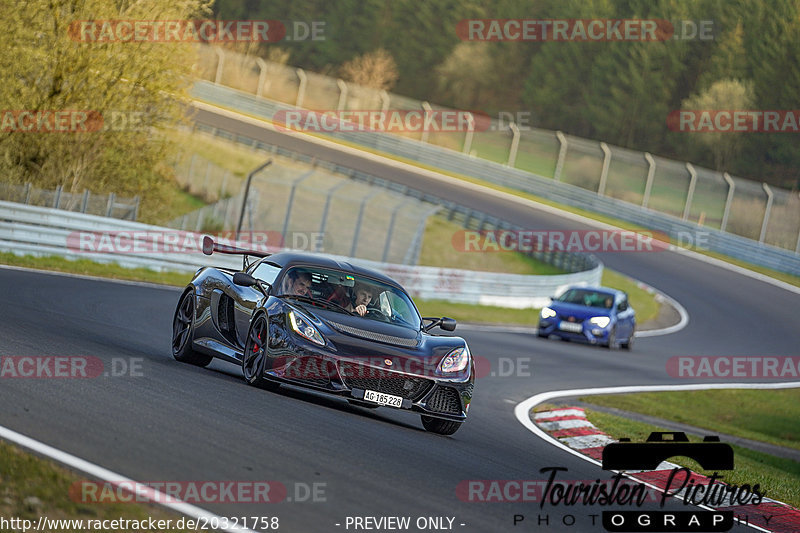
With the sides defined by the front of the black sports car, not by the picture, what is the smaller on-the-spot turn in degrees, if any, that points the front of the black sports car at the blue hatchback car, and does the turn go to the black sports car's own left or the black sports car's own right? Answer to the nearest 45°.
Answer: approximately 135° to the black sports car's own left

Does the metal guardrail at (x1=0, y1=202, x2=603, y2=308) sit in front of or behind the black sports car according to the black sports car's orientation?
behind

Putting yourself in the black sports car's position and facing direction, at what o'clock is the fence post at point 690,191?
The fence post is roughly at 8 o'clock from the black sports car.

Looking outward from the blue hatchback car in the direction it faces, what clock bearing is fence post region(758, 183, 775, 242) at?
The fence post is roughly at 5 o'clock from the blue hatchback car.

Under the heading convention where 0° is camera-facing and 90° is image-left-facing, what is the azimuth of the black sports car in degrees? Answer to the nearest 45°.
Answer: approximately 315°

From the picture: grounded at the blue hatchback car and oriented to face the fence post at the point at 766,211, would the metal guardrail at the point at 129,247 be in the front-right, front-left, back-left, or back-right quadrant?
back-left

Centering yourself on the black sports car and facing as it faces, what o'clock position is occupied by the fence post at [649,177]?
The fence post is roughly at 8 o'clock from the black sports car.

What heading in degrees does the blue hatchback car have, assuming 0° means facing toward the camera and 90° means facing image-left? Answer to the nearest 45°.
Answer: approximately 45°

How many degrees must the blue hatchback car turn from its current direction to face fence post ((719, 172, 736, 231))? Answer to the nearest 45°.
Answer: approximately 135° to its right
